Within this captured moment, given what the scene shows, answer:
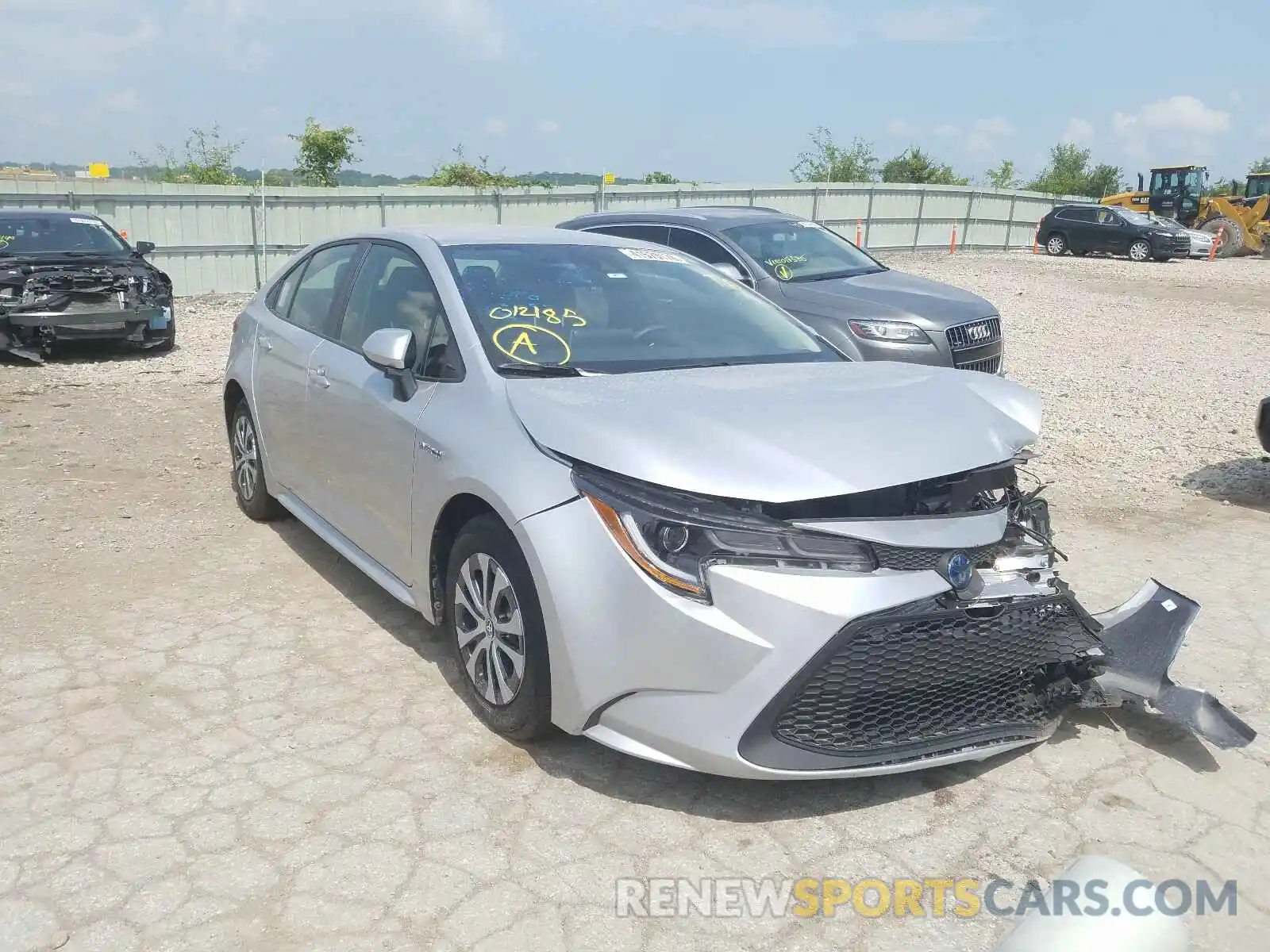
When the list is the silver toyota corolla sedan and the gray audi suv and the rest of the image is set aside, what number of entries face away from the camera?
0

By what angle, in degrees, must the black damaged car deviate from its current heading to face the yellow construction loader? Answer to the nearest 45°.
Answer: approximately 90° to its left

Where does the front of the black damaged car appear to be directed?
toward the camera

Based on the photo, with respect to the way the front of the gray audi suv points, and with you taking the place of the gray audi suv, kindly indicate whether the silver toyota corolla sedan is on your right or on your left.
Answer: on your right

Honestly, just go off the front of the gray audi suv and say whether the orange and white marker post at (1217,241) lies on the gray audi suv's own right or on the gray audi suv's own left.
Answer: on the gray audi suv's own left

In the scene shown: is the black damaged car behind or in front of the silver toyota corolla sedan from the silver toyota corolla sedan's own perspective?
behind

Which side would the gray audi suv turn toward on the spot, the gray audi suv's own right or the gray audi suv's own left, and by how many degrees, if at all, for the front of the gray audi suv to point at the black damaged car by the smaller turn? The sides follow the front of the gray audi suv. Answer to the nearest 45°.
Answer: approximately 135° to the gray audi suv's own right

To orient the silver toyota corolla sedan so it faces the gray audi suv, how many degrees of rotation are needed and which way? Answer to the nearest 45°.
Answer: approximately 135° to its left

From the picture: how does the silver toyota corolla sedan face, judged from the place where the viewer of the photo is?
facing the viewer and to the right of the viewer

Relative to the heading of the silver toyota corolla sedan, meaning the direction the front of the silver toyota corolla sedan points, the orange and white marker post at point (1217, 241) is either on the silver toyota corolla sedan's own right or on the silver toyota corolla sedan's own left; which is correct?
on the silver toyota corolla sedan's own left

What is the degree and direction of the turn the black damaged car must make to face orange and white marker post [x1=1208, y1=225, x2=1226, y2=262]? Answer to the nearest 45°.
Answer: approximately 90° to its left
